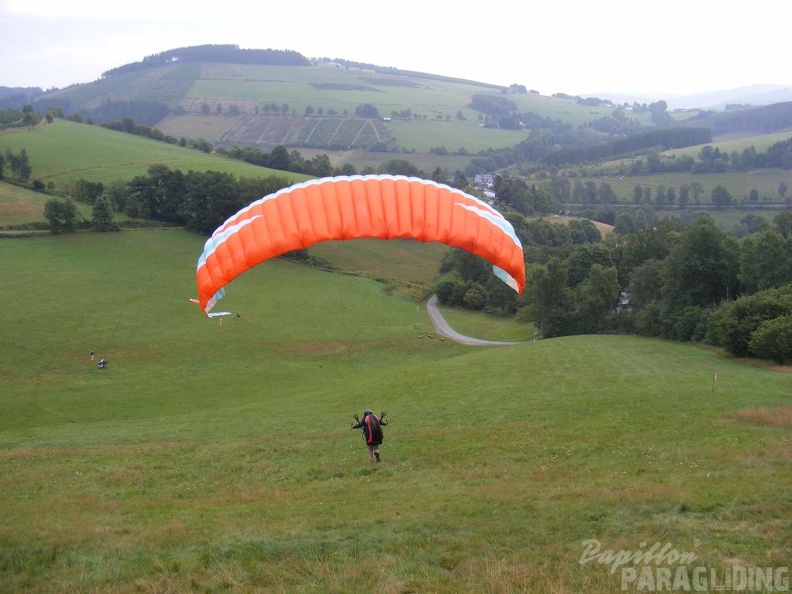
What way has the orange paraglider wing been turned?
away from the camera

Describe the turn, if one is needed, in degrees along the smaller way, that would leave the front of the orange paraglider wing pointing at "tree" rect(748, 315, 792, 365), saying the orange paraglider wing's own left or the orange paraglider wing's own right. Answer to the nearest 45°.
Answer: approximately 45° to the orange paraglider wing's own right

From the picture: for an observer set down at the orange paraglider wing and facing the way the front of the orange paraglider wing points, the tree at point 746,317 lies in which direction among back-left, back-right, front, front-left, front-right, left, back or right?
front-right

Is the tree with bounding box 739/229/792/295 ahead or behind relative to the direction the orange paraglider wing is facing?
ahead
